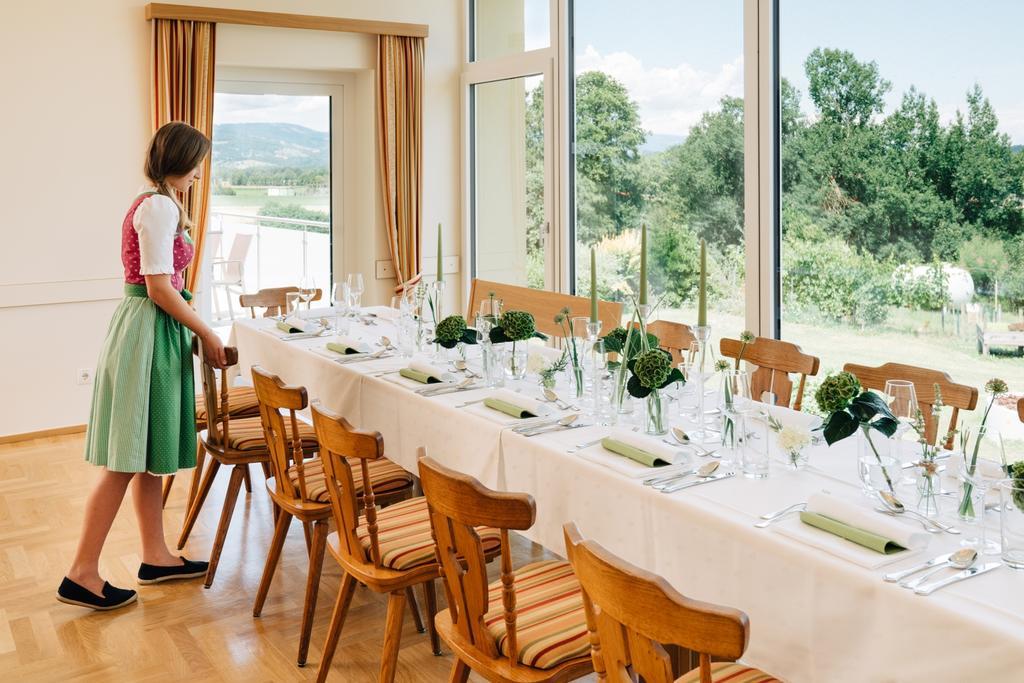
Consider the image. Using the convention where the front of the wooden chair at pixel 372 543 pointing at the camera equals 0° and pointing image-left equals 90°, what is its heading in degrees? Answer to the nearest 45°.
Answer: approximately 225°

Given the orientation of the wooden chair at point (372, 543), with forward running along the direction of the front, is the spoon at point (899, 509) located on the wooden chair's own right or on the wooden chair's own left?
on the wooden chair's own right

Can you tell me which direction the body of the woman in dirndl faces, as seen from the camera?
to the viewer's right

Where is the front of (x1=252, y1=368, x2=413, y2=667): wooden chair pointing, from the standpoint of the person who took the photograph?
facing away from the viewer and to the right of the viewer

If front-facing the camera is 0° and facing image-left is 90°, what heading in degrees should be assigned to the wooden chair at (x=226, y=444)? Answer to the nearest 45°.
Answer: approximately 225°
